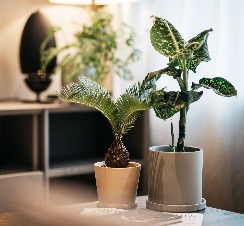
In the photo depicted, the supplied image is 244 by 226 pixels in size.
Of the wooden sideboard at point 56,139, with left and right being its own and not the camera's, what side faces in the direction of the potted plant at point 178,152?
front

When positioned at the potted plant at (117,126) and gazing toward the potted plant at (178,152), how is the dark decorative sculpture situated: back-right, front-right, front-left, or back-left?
back-left

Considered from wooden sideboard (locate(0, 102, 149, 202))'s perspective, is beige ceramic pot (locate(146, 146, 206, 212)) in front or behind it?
in front

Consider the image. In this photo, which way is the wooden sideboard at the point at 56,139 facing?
toward the camera

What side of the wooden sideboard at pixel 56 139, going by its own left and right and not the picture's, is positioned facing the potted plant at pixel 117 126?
front
